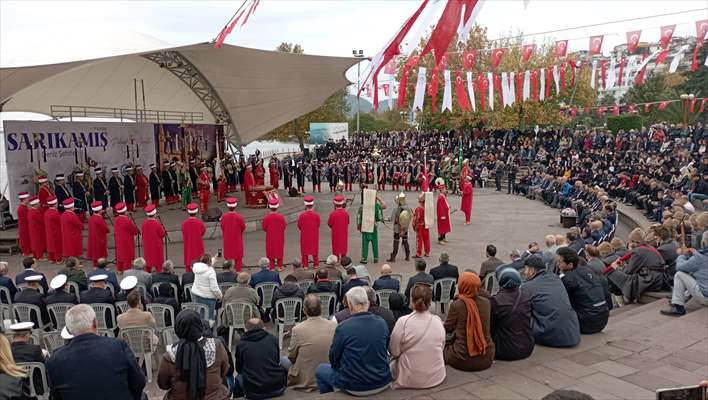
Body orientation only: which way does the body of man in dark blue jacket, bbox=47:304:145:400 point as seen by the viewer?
away from the camera

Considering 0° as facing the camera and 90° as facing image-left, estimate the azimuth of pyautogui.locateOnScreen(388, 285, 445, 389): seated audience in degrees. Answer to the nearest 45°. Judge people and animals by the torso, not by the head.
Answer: approximately 180°

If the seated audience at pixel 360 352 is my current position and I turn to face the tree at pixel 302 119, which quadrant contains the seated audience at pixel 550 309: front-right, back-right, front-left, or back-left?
front-right

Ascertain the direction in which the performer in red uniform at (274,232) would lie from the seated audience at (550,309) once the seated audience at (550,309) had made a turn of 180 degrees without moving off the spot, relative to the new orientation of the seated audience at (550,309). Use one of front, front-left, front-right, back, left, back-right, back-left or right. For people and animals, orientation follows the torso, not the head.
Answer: back

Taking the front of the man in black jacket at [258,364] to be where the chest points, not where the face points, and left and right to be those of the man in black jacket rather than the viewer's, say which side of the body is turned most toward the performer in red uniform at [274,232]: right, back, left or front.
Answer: front

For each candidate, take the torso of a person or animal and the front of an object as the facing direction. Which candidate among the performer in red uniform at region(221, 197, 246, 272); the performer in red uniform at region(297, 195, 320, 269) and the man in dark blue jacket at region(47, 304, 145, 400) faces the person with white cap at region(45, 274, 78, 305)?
the man in dark blue jacket

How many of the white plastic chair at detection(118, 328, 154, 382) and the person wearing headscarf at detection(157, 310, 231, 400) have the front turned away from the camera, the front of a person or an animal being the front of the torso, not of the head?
2

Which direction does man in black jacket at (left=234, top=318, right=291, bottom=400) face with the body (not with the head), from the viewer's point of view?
away from the camera

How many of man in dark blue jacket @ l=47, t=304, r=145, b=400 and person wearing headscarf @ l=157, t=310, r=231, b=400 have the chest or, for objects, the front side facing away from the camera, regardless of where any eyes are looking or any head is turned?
2

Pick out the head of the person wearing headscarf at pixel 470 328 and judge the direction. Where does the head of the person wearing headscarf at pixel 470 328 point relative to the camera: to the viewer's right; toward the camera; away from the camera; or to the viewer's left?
away from the camera

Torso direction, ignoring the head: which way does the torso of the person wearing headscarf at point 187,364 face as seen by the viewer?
away from the camera

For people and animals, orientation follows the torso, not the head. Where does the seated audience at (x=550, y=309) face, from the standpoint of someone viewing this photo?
facing away from the viewer and to the left of the viewer

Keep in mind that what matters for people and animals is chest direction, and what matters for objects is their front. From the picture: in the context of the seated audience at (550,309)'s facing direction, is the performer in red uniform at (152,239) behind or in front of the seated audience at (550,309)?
in front
